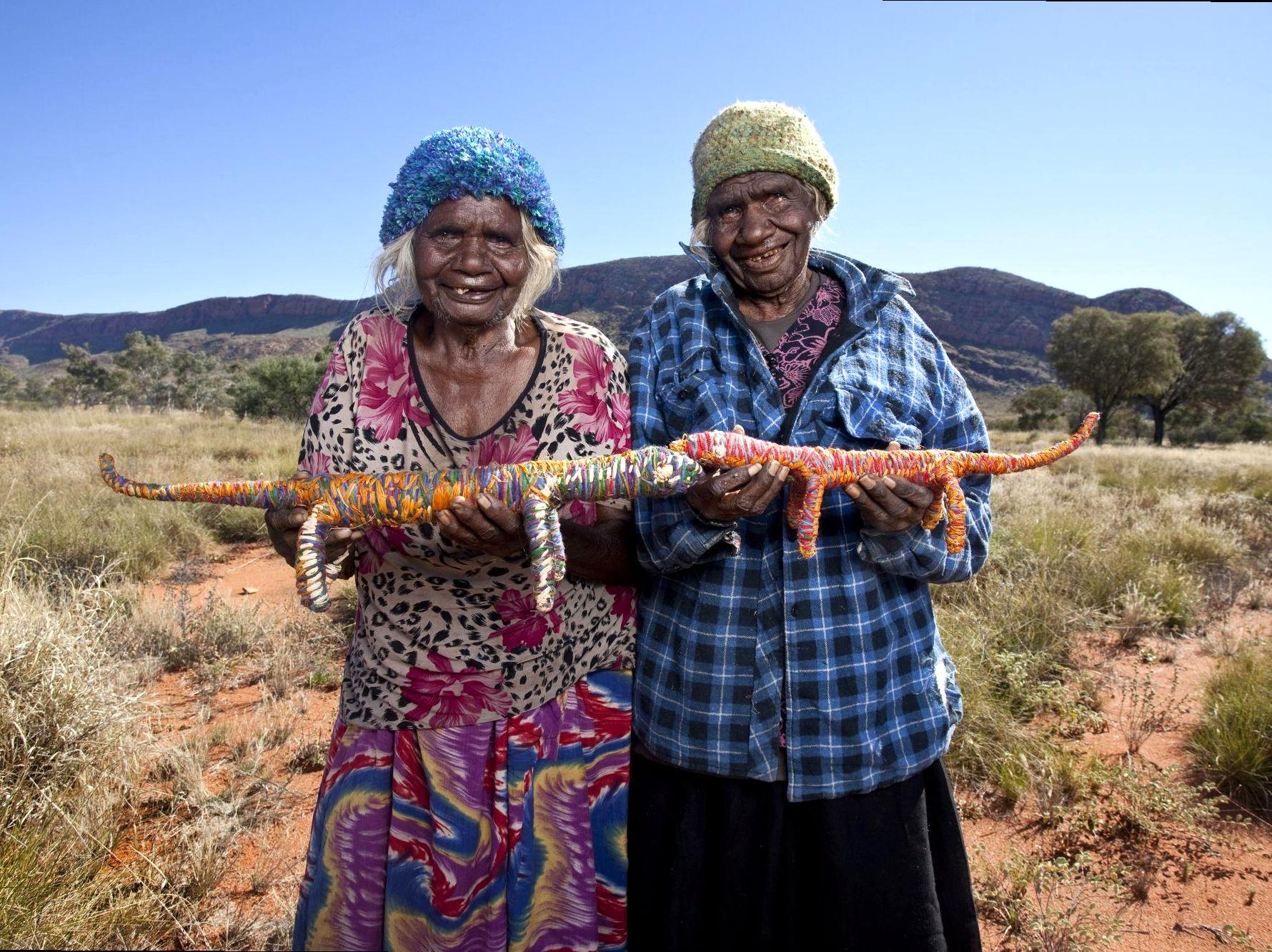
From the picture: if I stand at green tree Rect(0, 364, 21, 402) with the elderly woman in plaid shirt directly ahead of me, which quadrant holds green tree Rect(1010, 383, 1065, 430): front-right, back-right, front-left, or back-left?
front-left

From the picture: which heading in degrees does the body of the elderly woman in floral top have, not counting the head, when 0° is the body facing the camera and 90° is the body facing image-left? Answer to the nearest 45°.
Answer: approximately 0°

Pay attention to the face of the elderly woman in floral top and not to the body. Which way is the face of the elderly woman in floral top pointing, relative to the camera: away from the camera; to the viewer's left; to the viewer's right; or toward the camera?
toward the camera

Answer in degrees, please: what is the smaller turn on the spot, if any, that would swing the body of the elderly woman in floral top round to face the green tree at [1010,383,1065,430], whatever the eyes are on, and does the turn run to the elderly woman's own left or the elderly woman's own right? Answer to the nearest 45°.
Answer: approximately 135° to the elderly woman's own left

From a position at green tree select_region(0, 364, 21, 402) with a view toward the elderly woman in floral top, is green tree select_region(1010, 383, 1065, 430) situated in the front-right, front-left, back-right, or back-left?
front-left

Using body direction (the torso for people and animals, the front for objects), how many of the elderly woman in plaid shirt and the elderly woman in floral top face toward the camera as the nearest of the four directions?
2

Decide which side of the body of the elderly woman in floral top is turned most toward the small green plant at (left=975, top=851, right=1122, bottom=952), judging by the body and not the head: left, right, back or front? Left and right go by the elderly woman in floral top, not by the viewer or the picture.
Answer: left

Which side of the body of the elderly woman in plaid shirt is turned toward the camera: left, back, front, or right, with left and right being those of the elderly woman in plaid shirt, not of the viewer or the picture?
front
